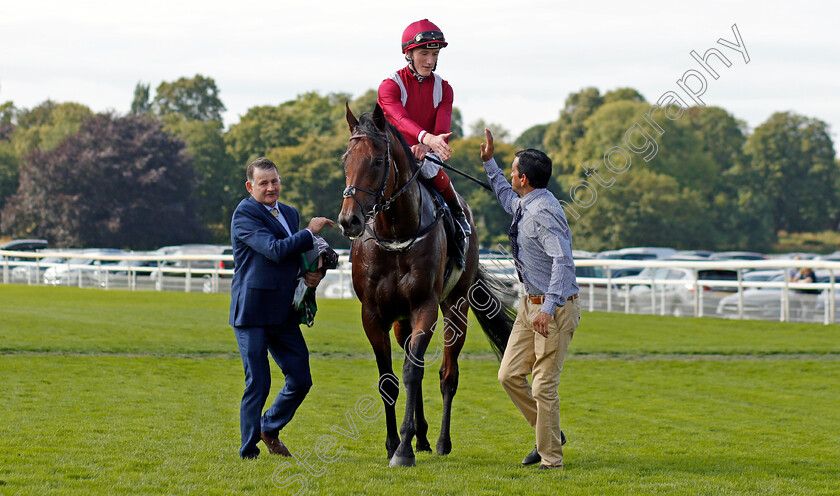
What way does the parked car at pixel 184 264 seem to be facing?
to the viewer's left

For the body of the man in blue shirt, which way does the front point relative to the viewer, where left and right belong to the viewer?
facing to the left of the viewer

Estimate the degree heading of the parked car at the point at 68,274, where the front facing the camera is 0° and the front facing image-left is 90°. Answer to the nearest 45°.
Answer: approximately 45°

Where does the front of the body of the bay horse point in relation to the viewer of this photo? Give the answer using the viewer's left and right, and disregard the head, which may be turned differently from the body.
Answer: facing the viewer and to the left of the viewer

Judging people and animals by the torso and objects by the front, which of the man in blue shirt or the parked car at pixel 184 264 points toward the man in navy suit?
the man in blue shirt

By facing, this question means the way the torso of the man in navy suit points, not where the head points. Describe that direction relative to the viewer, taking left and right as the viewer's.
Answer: facing the viewer and to the right of the viewer

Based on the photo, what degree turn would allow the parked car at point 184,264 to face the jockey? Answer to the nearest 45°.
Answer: approximately 90° to its left

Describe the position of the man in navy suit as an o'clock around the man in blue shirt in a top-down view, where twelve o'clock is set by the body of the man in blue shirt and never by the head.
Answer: The man in navy suit is roughly at 12 o'clock from the man in blue shirt.

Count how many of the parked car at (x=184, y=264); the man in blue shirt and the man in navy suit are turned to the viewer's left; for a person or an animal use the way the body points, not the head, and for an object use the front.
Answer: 2

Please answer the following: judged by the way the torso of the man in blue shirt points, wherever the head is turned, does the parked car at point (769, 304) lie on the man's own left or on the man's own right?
on the man's own right

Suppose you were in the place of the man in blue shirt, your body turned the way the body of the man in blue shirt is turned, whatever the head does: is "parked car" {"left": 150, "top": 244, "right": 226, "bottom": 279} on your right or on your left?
on your right

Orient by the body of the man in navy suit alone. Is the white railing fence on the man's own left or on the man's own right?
on the man's own left
